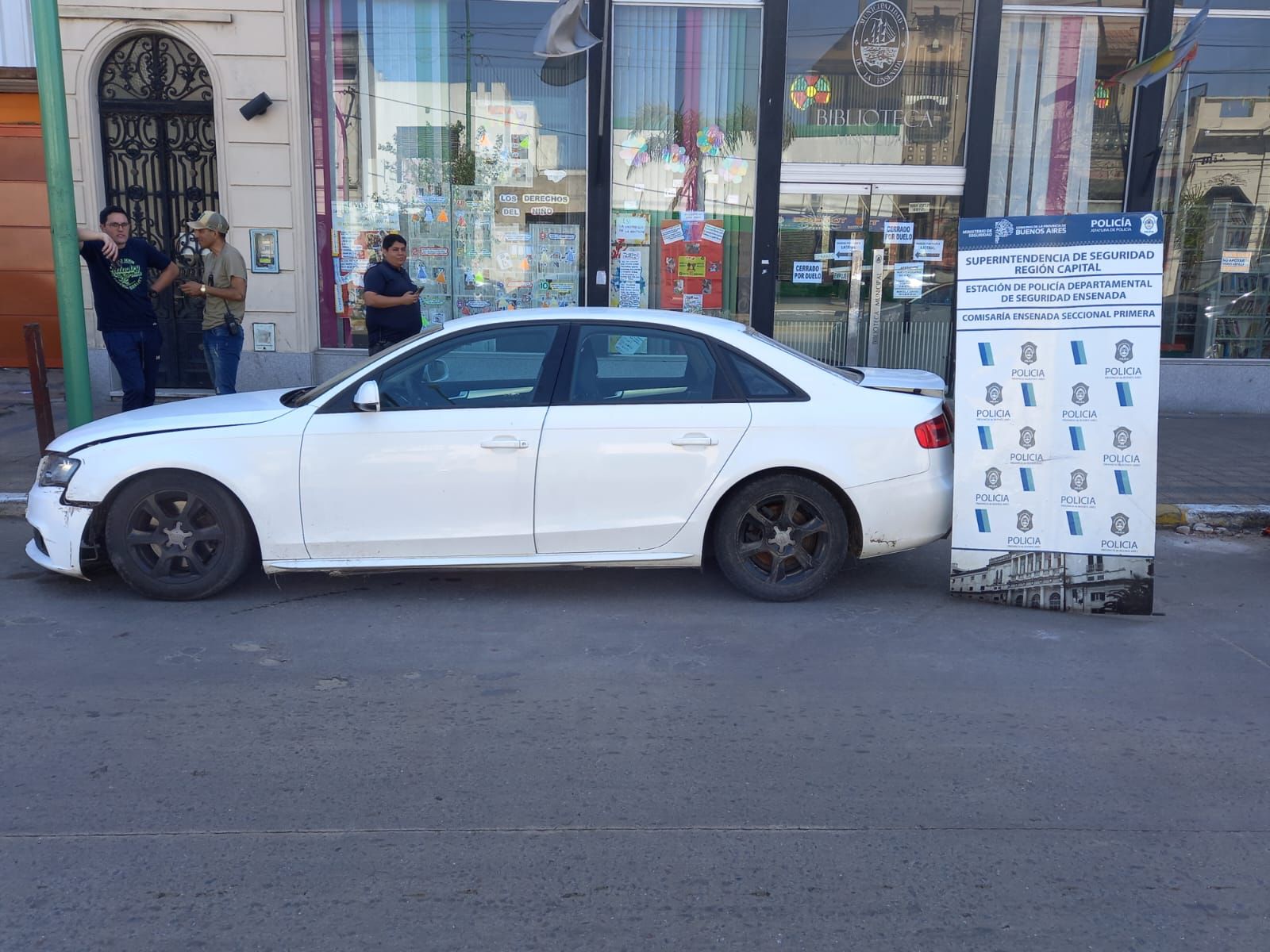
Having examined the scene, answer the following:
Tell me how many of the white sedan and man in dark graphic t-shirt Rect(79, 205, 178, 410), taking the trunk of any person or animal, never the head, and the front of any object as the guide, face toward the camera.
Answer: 1

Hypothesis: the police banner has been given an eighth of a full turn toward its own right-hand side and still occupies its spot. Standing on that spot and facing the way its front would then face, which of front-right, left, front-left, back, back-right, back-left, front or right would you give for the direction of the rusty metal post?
front-right

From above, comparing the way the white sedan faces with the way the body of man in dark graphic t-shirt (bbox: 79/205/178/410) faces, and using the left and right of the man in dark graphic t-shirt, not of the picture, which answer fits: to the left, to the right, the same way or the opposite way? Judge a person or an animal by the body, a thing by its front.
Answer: to the right

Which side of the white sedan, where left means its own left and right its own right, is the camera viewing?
left

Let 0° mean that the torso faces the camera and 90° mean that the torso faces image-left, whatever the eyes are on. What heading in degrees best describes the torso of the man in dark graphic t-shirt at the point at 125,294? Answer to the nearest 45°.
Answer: approximately 0°

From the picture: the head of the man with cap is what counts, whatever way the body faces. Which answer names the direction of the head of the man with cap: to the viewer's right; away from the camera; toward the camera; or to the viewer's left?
to the viewer's left

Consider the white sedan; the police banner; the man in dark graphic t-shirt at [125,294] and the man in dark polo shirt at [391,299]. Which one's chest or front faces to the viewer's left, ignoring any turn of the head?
the white sedan

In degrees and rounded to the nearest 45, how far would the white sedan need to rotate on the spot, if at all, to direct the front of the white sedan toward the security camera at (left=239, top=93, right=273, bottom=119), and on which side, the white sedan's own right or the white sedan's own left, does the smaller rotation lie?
approximately 90° to the white sedan's own right

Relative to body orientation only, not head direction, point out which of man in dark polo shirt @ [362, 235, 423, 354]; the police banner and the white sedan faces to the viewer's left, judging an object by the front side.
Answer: the white sedan

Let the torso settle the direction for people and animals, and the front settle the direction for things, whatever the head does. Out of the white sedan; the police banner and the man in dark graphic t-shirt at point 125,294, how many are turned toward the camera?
2

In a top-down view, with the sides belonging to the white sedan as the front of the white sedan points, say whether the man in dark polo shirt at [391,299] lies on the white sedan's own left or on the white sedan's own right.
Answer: on the white sedan's own right

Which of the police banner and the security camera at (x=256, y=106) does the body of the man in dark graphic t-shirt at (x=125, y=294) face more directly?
the police banner

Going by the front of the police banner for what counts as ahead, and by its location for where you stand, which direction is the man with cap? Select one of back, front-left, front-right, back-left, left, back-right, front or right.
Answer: right

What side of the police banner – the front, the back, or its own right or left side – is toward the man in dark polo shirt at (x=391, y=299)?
right
